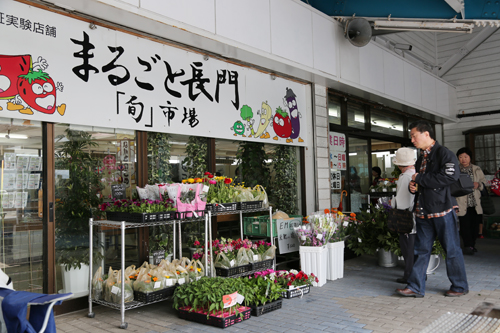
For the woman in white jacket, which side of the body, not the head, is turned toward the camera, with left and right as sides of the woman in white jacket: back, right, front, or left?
left

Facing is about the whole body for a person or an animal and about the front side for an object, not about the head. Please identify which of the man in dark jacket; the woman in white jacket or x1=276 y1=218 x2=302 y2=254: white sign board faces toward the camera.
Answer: the white sign board

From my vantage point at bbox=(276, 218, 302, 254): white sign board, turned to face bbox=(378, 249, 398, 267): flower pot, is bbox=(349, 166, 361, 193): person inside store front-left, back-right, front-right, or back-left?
front-left

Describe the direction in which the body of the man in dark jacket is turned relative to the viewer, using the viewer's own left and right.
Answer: facing to the left of the viewer

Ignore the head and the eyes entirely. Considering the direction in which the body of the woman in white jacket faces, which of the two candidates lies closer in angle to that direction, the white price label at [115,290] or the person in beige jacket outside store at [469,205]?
the white price label

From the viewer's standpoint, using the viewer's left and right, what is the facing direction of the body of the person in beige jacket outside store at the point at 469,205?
facing the viewer

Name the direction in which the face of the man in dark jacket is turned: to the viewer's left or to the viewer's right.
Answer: to the viewer's left

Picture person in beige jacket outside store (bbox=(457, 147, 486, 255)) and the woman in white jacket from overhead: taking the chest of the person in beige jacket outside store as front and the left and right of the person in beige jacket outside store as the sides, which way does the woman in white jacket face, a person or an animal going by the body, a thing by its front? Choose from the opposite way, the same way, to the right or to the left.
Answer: to the right

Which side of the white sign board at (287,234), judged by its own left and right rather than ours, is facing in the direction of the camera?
front

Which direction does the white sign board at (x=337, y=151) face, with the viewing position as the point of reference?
facing the viewer and to the right of the viewer

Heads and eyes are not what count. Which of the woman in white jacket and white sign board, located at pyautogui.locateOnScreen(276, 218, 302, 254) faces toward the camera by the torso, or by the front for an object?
the white sign board

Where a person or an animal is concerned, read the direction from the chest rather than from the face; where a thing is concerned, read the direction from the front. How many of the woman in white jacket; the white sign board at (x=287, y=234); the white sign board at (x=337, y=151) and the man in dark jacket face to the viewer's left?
2

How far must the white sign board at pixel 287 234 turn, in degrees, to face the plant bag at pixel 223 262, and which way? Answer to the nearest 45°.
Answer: approximately 45° to its right

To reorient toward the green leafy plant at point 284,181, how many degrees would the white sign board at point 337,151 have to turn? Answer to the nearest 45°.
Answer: approximately 90° to its right

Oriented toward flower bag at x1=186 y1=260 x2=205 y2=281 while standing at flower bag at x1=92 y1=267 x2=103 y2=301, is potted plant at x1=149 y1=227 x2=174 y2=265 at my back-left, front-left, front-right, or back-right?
front-left

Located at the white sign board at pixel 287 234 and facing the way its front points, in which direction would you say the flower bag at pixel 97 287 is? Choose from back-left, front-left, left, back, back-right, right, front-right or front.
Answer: front-right
